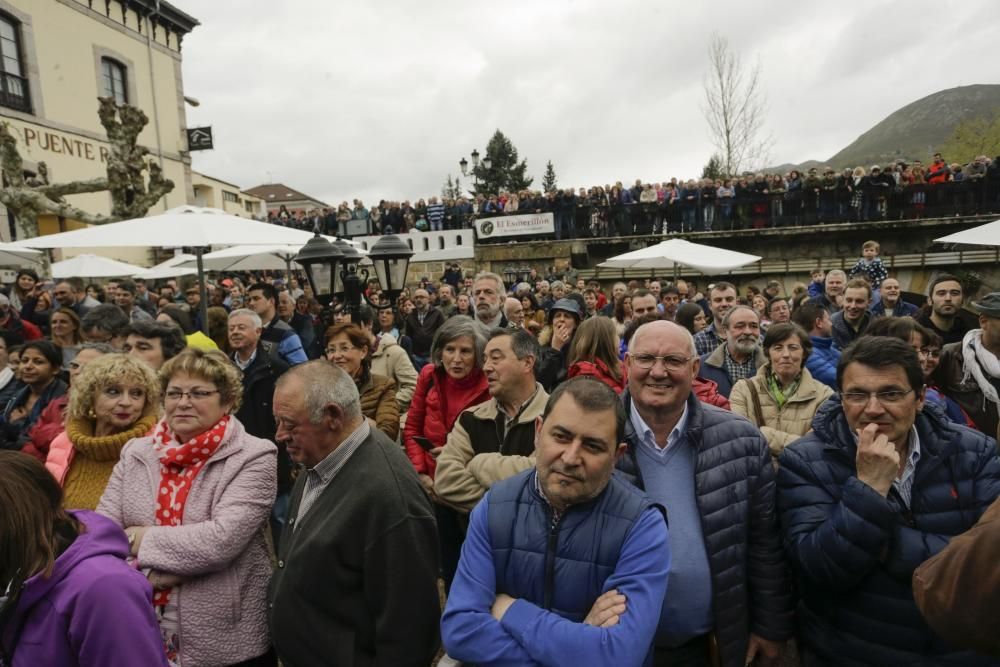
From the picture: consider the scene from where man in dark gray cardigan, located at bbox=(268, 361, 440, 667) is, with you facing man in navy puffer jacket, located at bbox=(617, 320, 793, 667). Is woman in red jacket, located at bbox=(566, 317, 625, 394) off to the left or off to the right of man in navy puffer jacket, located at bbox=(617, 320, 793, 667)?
left

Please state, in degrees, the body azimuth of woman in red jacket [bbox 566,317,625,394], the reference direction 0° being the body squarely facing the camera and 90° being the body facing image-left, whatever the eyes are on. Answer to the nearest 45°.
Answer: approximately 225°

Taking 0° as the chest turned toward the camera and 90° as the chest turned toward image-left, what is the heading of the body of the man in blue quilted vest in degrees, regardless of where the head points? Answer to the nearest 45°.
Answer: approximately 0°

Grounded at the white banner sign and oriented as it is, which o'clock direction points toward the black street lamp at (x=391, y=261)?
The black street lamp is roughly at 12 o'clock from the white banner sign.

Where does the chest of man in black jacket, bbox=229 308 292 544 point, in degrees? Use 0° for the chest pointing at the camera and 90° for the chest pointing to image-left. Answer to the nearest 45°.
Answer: approximately 45°

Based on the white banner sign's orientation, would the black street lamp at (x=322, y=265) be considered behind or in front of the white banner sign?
in front

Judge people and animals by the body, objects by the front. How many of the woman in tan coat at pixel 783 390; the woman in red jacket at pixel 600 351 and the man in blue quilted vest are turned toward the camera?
2
